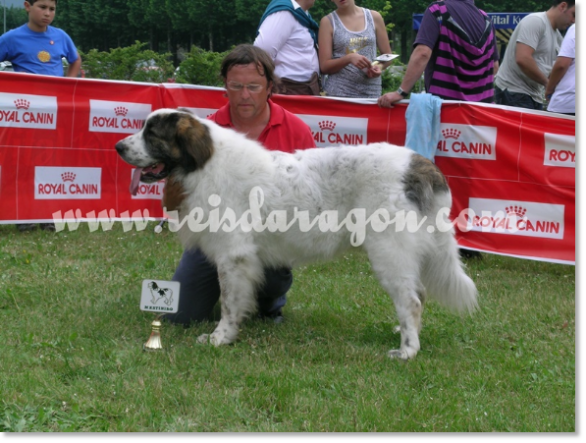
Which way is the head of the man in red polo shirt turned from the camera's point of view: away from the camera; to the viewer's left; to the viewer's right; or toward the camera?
toward the camera

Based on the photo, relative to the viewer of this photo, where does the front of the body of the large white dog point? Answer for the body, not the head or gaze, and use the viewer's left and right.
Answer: facing to the left of the viewer

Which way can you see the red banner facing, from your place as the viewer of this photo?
facing the viewer

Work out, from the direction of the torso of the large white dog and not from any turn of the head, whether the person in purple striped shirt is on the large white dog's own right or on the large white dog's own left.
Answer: on the large white dog's own right

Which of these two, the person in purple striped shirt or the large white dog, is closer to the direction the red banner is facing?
the large white dog

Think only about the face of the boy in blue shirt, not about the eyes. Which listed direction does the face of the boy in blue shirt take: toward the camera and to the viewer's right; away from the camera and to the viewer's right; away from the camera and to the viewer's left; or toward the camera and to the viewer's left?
toward the camera and to the viewer's right

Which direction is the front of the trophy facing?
toward the camera
